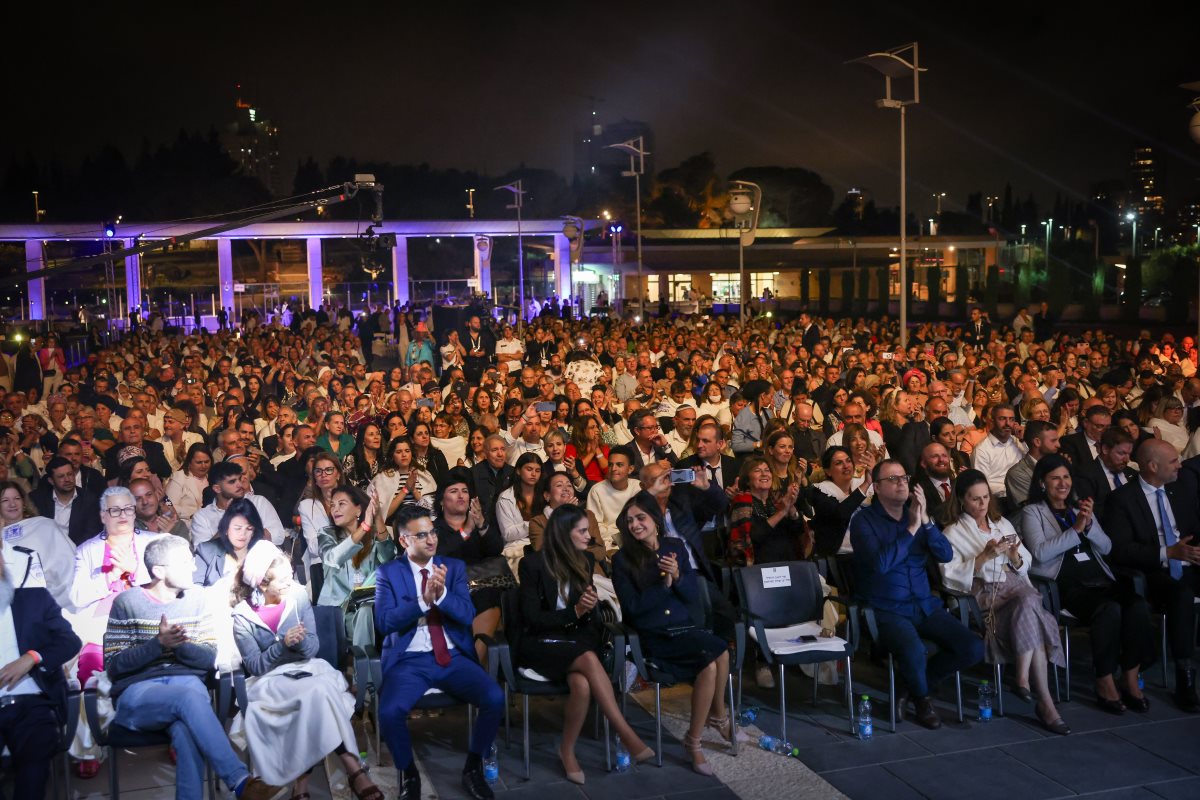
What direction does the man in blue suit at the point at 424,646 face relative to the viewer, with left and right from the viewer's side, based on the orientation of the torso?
facing the viewer

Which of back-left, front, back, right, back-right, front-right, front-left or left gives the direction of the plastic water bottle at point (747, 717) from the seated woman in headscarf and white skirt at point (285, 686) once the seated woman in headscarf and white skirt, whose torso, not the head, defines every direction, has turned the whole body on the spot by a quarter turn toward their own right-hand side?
back-left

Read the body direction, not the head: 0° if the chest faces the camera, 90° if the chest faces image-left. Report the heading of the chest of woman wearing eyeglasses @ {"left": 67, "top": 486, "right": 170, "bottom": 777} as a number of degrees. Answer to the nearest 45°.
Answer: approximately 315°

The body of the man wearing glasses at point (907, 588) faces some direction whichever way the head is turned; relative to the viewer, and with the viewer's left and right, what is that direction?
facing the viewer and to the right of the viewer

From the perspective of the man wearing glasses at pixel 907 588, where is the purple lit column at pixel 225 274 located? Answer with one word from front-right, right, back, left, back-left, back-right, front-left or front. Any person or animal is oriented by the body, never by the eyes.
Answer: back

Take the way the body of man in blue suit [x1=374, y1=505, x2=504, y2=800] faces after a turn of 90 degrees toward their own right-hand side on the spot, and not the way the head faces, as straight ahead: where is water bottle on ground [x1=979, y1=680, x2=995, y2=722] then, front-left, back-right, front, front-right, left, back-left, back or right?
back

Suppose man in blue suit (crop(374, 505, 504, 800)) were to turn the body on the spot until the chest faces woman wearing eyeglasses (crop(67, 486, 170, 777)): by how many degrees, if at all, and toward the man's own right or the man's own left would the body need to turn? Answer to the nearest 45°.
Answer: approximately 90° to the man's own right

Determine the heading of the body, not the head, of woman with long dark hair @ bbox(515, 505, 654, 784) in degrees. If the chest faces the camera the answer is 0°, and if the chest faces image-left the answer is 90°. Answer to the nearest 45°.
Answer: approximately 315°
